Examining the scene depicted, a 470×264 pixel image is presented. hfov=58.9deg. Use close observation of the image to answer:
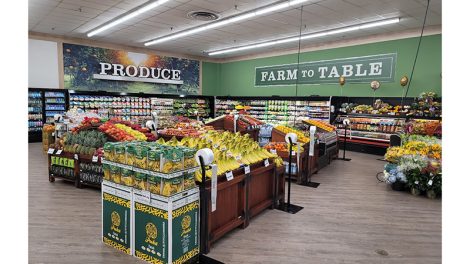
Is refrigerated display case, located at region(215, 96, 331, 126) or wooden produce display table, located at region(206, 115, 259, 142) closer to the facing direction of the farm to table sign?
the wooden produce display table

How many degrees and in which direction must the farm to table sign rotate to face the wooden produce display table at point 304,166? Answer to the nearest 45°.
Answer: approximately 45° to its left

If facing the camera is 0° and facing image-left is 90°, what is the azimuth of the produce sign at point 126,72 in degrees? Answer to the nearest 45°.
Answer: approximately 315°

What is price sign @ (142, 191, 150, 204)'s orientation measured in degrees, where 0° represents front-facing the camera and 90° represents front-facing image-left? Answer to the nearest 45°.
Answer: approximately 45°

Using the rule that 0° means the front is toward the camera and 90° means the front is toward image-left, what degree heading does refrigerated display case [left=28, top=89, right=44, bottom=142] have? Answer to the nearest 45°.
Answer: approximately 315°
